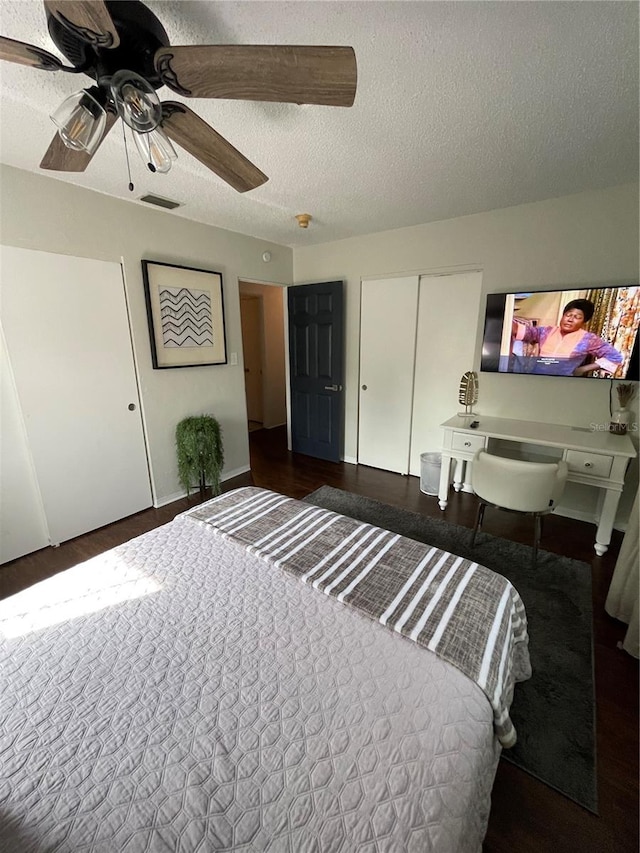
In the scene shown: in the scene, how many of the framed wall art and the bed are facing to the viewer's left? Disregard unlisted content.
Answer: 0

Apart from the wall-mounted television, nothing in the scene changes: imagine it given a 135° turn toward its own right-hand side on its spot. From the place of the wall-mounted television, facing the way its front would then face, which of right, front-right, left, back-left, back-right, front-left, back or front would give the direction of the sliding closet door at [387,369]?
left

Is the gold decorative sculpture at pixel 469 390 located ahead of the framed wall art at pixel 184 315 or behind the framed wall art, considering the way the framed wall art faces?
ahead

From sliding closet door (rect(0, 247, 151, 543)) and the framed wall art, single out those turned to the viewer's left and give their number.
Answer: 0

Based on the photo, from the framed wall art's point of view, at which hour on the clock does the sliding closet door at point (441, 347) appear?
The sliding closet door is roughly at 11 o'clock from the framed wall art.

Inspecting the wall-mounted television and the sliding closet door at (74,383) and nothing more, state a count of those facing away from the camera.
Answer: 0

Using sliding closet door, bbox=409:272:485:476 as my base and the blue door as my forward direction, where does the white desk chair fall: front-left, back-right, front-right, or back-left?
back-left

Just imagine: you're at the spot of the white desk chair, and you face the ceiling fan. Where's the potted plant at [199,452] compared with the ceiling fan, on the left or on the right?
right

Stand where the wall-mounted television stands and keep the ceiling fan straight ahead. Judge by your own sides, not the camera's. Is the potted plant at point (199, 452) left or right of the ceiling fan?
right

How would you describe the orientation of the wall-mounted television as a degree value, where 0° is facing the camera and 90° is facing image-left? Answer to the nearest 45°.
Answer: approximately 45°

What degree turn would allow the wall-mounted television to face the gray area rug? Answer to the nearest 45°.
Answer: approximately 45° to its left

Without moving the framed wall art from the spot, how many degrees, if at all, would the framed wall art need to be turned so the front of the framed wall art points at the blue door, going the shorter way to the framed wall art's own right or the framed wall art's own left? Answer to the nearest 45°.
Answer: approximately 45° to the framed wall art's own left

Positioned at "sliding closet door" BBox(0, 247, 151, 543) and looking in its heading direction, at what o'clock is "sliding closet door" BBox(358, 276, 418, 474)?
"sliding closet door" BBox(358, 276, 418, 474) is roughly at 11 o'clock from "sliding closet door" BBox(0, 247, 151, 543).

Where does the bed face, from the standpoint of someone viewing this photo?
facing away from the viewer and to the right of the viewer

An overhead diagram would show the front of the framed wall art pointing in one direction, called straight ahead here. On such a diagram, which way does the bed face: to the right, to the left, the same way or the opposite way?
to the left

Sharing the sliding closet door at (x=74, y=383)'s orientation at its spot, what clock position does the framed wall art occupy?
The framed wall art is roughly at 10 o'clock from the sliding closet door.

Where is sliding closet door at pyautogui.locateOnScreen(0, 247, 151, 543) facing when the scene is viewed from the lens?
facing the viewer and to the right of the viewer
